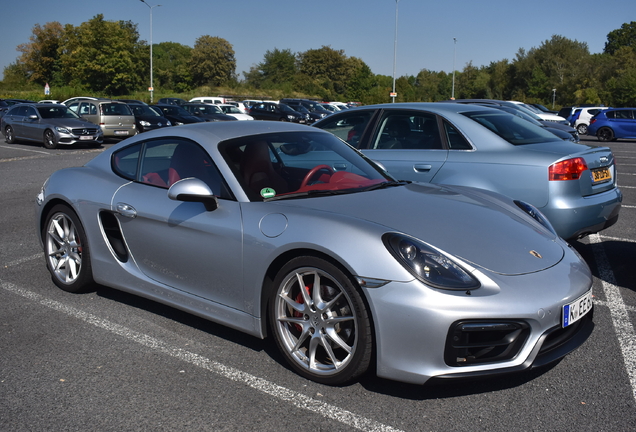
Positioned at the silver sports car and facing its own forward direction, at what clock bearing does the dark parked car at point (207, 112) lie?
The dark parked car is roughly at 7 o'clock from the silver sports car.

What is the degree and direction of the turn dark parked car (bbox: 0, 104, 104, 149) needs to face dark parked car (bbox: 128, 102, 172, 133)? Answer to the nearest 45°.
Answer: approximately 90° to its left

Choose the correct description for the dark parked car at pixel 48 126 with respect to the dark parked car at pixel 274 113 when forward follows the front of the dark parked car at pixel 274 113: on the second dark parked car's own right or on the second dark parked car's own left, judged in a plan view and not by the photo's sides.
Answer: on the second dark parked car's own right

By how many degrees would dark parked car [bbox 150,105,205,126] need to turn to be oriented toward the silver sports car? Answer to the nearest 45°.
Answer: approximately 45° to its right

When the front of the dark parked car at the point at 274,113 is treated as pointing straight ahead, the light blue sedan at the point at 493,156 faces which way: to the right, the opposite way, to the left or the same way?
the opposite way

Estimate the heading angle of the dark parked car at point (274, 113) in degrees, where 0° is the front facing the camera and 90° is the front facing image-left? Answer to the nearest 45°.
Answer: approximately 315°
